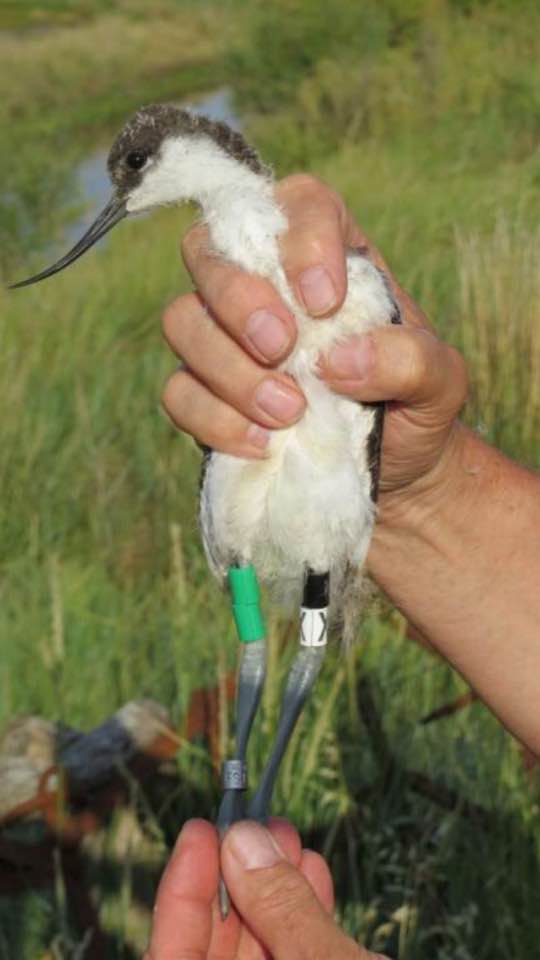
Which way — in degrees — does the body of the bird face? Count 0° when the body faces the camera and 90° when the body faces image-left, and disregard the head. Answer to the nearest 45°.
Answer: approximately 45°
